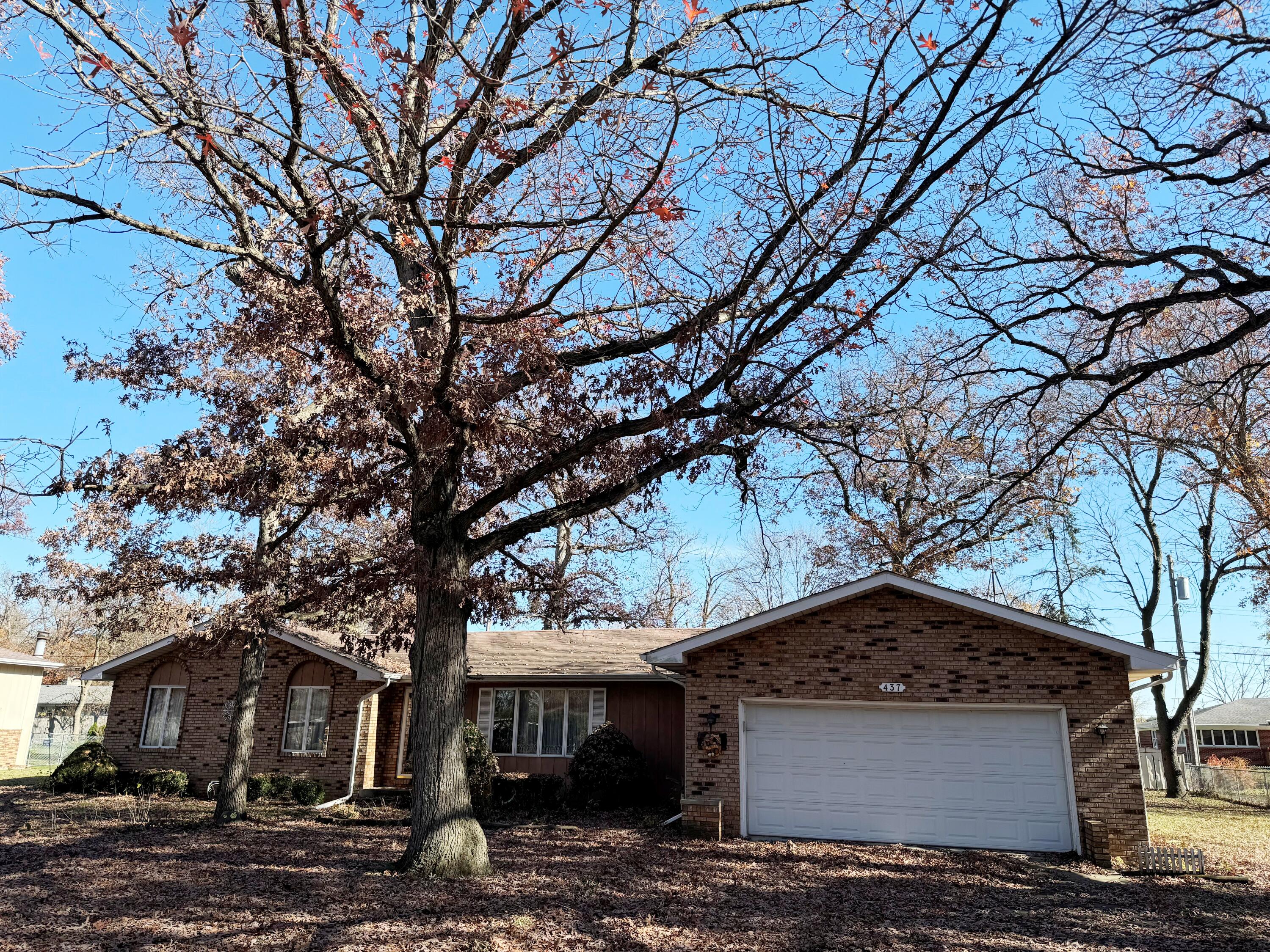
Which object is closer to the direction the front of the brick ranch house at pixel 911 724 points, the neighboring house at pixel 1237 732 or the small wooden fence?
the small wooden fence

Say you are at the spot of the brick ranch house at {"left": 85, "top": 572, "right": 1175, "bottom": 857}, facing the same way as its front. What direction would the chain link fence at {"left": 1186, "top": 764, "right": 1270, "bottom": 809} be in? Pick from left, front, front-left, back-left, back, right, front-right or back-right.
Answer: back-left

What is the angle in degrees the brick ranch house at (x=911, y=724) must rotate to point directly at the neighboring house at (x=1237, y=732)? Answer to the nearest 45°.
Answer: approximately 135° to its left

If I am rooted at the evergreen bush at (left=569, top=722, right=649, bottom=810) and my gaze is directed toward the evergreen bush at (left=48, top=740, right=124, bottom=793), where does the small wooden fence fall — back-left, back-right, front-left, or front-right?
back-left

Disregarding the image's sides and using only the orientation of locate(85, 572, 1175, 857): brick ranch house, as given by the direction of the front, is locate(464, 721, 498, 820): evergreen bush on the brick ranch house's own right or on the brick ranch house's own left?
on the brick ranch house's own right

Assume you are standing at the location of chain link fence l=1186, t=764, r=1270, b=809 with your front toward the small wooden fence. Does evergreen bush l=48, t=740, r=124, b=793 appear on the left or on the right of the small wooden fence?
right

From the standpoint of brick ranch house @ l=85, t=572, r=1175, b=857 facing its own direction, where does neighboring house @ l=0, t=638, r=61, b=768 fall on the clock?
The neighboring house is roughly at 4 o'clock from the brick ranch house.

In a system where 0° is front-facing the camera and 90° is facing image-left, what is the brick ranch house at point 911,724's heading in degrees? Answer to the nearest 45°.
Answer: approximately 0°

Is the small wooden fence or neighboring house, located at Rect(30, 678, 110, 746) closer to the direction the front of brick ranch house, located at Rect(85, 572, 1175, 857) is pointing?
the small wooden fence

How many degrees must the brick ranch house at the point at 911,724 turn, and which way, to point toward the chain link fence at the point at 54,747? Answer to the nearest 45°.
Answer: approximately 135° to its right
